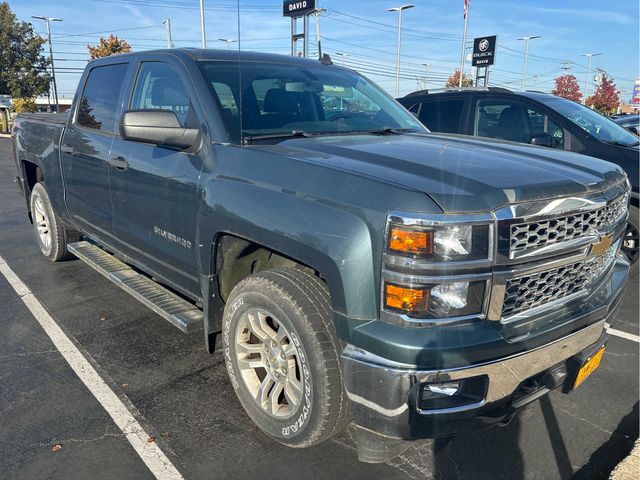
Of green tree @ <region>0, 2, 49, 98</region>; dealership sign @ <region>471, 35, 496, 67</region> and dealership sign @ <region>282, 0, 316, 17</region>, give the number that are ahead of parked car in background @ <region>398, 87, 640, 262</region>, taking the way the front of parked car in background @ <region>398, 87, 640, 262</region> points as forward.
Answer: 0

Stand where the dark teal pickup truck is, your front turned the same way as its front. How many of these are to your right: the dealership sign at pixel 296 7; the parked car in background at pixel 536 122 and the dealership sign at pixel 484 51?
0

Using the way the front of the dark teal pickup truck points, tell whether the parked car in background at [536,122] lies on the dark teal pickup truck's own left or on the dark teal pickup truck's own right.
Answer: on the dark teal pickup truck's own left

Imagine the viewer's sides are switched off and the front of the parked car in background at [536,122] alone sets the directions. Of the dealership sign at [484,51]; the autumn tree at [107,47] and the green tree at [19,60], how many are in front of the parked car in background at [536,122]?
0

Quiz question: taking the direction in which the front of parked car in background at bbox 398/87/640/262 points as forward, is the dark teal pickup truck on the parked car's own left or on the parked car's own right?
on the parked car's own right

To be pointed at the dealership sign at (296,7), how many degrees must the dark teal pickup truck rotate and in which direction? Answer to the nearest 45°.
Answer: approximately 135° to its left

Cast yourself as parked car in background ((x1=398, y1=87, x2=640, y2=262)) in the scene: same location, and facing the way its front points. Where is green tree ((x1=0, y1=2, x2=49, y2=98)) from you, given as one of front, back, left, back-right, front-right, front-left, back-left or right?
back

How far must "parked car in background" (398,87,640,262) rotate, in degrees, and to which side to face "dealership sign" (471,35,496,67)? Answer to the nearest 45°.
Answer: approximately 135° to its left

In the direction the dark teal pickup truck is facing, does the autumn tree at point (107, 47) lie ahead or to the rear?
to the rear

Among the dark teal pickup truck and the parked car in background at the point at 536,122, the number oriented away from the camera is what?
0

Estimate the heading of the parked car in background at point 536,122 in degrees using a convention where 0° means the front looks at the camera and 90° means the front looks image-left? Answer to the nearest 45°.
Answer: approximately 315°

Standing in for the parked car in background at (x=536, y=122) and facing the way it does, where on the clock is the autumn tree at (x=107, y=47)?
The autumn tree is roughly at 6 o'clock from the parked car in background.

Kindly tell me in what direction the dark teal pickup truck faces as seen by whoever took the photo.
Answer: facing the viewer and to the right of the viewer
